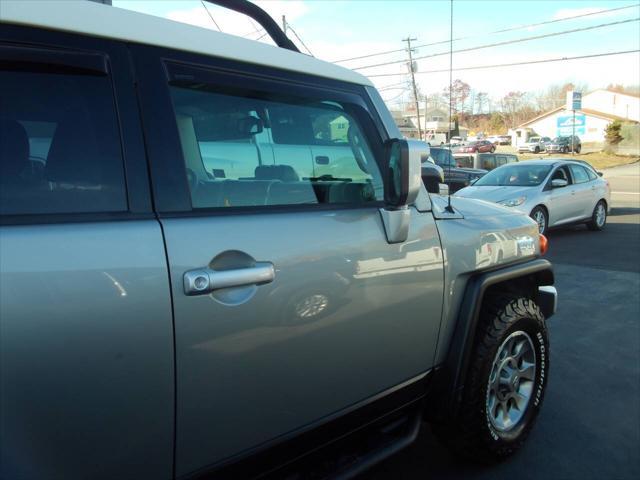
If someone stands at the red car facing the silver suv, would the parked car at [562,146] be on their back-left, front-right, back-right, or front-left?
back-left

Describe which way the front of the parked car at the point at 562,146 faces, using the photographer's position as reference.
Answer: facing the viewer and to the left of the viewer

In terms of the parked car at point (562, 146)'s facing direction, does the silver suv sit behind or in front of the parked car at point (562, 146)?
in front

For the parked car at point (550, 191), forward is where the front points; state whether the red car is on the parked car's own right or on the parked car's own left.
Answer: on the parked car's own right

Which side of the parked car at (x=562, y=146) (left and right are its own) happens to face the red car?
front

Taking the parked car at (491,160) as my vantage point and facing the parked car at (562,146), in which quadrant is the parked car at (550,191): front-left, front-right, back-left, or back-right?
back-right

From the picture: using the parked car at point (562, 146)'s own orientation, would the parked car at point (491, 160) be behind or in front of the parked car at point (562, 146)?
in front

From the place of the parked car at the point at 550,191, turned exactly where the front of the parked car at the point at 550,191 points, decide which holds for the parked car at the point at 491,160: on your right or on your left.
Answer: on your right

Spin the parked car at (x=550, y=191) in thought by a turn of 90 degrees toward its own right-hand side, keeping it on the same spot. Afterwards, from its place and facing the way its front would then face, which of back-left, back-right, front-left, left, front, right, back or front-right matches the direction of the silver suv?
back-left

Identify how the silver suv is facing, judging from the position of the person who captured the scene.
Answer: facing away from the viewer and to the right of the viewer

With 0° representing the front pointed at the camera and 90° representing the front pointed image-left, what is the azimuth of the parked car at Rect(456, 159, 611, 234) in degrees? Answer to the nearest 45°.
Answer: approximately 45°

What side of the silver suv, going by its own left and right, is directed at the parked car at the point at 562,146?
front

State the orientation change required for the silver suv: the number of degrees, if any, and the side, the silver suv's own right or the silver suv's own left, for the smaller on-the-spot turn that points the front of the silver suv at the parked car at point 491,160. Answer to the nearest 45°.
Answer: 0° — it already faces it

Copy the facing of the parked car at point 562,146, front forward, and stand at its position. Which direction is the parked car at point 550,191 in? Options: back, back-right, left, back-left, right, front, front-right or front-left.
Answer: front-left

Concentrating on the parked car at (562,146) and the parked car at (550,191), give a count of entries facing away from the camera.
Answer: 0
